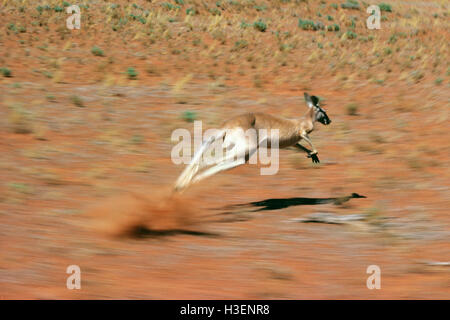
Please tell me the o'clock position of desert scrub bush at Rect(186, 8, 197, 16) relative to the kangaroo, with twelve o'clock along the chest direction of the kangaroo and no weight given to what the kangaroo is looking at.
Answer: The desert scrub bush is roughly at 9 o'clock from the kangaroo.

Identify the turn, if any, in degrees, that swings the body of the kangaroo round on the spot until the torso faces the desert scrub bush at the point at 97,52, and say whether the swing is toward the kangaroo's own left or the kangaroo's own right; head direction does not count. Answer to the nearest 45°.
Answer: approximately 90° to the kangaroo's own left

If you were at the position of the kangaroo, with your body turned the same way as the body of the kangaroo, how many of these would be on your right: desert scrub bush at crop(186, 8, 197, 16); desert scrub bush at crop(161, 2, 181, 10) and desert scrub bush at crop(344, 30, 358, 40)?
0

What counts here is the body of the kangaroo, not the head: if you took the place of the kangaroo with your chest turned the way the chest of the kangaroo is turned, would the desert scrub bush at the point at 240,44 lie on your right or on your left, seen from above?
on your left

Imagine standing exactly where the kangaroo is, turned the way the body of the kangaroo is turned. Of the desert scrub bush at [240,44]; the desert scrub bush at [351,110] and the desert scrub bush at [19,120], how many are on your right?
0

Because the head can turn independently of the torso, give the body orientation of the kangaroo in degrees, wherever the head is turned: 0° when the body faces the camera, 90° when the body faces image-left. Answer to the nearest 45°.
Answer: approximately 270°

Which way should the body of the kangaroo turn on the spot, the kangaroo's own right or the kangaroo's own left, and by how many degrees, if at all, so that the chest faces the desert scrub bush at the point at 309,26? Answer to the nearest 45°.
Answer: approximately 90° to the kangaroo's own left

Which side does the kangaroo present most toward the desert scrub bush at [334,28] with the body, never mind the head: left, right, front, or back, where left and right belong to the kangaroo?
left

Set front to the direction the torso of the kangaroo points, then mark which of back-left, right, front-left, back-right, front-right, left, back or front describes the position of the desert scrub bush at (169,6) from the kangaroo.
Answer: left

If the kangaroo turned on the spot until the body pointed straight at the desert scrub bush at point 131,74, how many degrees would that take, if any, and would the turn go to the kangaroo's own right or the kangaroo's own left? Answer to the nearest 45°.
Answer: approximately 90° to the kangaroo's own left

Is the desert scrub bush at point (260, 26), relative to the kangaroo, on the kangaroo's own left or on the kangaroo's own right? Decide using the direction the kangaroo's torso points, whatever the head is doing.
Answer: on the kangaroo's own left

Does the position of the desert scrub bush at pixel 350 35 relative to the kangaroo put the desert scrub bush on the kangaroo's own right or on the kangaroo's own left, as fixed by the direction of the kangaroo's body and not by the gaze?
on the kangaroo's own left

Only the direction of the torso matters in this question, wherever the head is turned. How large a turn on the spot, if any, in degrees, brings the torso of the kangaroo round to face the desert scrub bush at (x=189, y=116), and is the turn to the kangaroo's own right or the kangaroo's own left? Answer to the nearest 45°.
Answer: approximately 90° to the kangaroo's own left
